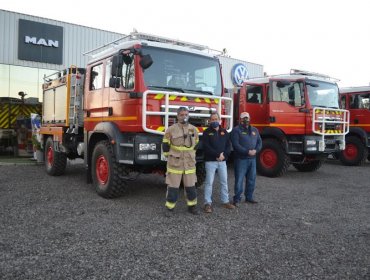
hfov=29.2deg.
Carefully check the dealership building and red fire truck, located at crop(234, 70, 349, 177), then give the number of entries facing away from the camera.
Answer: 0

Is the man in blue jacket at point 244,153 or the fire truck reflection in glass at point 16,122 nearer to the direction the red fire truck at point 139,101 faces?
the man in blue jacket

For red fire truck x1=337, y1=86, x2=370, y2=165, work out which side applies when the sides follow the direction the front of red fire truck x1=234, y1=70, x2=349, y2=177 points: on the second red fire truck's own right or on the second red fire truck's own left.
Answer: on the second red fire truck's own left

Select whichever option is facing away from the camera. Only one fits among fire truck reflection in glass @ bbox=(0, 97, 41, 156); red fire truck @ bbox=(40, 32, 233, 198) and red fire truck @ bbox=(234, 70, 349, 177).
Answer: the fire truck reflection in glass

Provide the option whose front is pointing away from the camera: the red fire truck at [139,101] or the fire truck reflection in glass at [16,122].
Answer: the fire truck reflection in glass

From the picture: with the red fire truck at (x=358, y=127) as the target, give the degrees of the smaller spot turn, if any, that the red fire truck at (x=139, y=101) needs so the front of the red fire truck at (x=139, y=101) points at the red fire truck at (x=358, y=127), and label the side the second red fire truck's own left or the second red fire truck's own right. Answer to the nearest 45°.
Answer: approximately 90° to the second red fire truck's own left

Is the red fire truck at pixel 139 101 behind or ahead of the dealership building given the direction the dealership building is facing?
ahead

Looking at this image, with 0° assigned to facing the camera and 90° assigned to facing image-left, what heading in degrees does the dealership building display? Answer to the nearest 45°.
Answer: approximately 315°

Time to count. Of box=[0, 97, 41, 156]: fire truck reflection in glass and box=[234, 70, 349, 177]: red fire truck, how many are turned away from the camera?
1

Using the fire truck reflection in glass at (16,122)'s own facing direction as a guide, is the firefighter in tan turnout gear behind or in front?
behind

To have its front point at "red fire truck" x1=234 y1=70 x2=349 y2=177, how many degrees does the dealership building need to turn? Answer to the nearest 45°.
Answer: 0° — it already faces it
